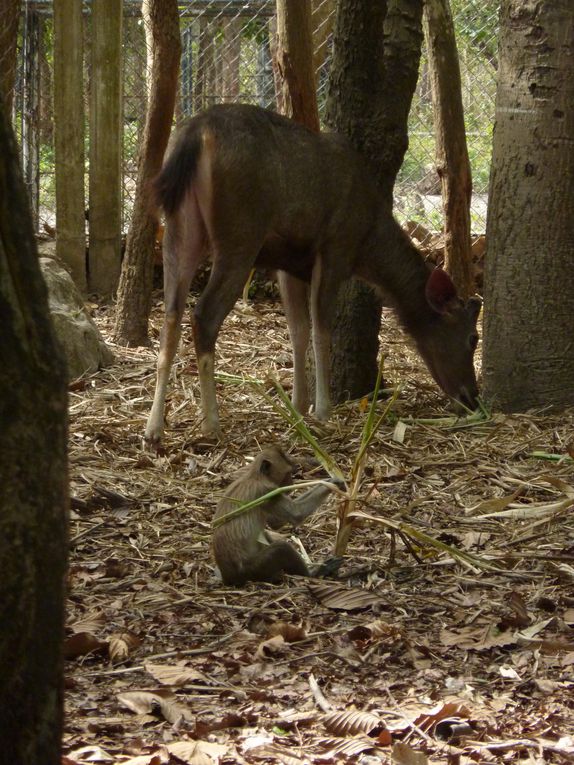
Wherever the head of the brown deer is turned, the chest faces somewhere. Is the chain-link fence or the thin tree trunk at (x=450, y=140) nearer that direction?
the thin tree trunk

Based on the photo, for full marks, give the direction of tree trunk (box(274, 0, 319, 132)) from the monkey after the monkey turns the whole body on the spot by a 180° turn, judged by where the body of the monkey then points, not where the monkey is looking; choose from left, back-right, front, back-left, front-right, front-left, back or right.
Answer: right

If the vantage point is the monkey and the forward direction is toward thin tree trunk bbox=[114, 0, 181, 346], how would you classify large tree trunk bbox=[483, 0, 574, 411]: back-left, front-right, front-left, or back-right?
front-right

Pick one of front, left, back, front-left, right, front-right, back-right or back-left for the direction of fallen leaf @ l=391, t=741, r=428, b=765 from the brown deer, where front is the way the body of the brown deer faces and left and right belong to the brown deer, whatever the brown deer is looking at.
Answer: back-right

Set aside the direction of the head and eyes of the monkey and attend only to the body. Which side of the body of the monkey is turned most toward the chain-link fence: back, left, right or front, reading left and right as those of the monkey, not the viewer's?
left

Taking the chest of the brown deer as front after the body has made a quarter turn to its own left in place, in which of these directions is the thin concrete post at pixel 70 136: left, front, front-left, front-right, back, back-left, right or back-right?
front

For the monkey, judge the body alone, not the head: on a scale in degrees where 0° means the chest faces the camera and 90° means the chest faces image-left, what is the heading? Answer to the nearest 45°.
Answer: approximately 270°

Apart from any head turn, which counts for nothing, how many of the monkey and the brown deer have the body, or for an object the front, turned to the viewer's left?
0

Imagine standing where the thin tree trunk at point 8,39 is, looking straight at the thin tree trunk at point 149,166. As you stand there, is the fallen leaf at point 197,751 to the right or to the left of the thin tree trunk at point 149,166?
right

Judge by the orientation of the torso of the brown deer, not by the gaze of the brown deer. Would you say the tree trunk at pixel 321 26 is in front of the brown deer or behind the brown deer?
in front

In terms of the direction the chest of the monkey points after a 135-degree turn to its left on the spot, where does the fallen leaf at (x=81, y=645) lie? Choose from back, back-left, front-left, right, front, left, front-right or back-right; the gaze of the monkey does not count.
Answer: left

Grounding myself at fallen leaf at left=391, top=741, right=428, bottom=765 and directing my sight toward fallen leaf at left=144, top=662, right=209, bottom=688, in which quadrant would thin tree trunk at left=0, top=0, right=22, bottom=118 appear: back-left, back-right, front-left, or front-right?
front-right

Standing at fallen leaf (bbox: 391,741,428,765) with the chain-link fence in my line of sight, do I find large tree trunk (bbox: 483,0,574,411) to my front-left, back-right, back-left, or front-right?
front-right

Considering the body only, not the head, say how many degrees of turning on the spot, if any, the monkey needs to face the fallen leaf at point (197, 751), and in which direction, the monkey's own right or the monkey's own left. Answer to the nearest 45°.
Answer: approximately 90° to the monkey's own right

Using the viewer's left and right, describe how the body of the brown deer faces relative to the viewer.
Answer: facing away from the viewer and to the right of the viewer

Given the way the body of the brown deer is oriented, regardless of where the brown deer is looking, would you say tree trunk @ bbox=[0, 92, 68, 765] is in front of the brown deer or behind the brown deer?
behind
